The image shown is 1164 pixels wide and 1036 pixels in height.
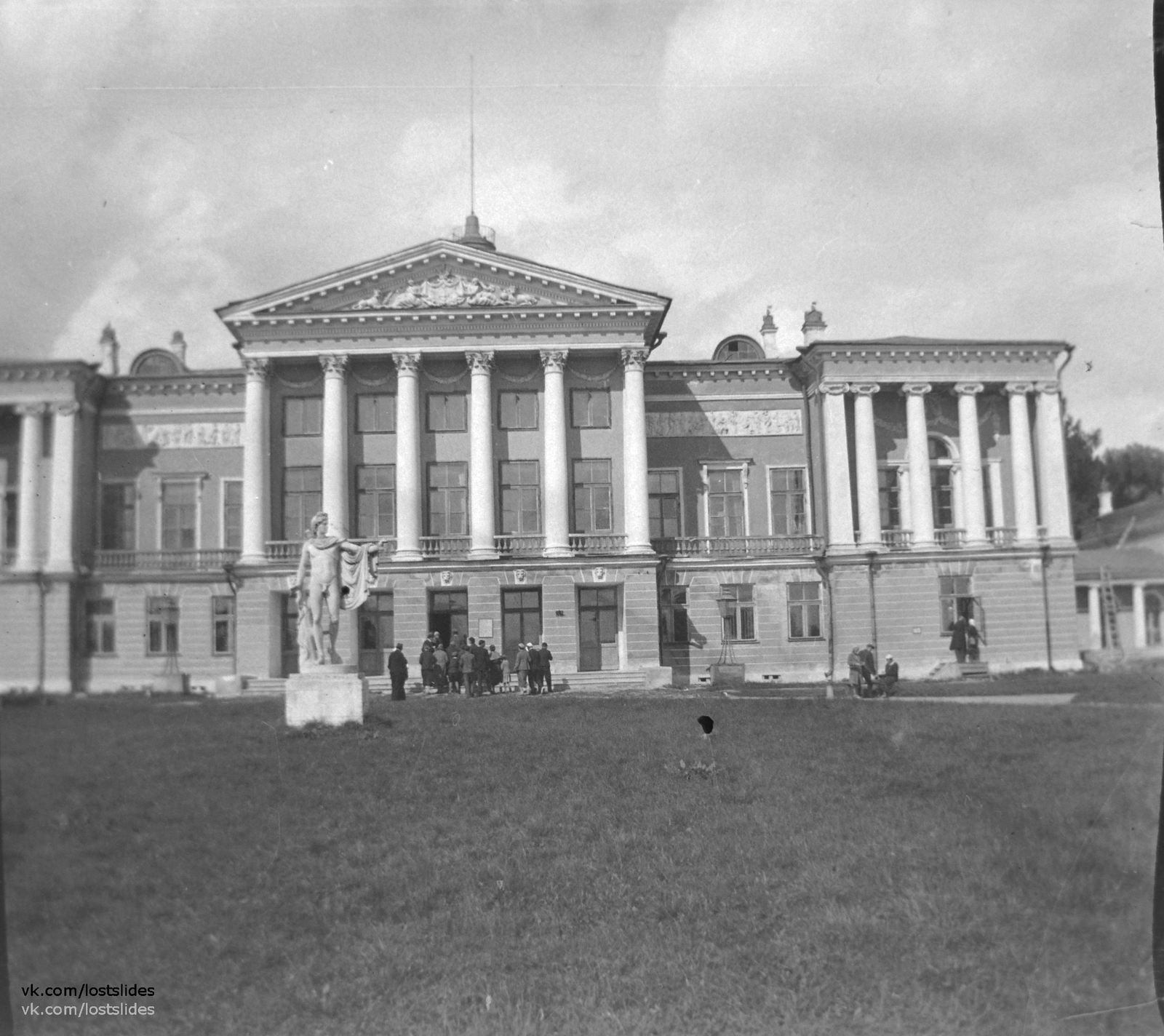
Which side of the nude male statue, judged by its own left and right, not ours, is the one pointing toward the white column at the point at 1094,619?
left

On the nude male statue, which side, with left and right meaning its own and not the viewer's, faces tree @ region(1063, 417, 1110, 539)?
left

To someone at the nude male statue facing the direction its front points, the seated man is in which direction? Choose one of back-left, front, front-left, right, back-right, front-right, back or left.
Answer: left

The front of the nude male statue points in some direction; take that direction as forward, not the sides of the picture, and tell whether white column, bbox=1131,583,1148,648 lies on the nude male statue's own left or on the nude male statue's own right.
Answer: on the nude male statue's own left

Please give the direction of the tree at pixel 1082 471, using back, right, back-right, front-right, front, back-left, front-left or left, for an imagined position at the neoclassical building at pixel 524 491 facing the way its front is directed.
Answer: left

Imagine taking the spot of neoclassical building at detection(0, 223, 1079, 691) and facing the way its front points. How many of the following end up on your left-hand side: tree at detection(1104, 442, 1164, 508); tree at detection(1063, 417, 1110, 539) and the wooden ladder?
3

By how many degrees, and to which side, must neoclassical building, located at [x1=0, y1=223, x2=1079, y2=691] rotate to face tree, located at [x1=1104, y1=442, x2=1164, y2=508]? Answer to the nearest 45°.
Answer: approximately 90° to its left

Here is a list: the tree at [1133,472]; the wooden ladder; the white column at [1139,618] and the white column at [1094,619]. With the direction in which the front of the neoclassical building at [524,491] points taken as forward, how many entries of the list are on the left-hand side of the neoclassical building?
4

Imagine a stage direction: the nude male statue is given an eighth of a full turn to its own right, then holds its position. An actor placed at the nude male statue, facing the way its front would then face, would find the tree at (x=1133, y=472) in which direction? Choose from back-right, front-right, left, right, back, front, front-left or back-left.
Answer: back-left
